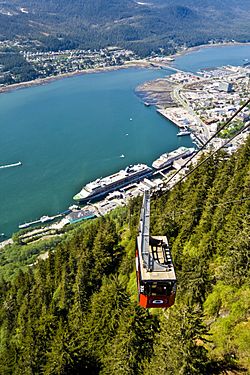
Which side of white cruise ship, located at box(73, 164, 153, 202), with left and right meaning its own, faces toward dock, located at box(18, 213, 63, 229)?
front

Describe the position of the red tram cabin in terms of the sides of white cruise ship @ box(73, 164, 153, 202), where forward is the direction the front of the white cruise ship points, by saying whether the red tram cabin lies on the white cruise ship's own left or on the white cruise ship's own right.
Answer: on the white cruise ship's own left

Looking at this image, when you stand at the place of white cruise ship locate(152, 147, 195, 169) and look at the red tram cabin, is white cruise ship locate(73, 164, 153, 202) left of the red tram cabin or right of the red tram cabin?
right

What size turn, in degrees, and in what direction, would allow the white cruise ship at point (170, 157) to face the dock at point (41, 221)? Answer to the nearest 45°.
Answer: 0° — it already faces it

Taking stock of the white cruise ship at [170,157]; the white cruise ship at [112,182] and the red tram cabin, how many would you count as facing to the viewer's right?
0

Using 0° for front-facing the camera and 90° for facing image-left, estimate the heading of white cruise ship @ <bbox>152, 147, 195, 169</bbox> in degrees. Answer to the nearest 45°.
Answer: approximately 45°

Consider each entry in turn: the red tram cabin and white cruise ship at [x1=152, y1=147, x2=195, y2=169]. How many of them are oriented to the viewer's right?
0

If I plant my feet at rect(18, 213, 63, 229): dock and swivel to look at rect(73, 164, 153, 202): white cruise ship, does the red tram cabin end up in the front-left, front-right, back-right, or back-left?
back-right

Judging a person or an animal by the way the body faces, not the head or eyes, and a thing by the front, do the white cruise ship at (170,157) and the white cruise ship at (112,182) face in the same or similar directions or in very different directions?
same or similar directions

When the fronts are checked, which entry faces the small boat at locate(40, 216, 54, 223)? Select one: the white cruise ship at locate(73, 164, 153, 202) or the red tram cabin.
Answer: the white cruise ship

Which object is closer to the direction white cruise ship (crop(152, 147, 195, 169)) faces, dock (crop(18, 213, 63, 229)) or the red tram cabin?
the dock

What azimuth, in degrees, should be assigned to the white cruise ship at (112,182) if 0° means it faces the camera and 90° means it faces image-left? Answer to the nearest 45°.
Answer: approximately 45°

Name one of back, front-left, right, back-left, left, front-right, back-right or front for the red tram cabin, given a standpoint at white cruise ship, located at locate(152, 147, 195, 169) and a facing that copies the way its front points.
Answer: front-left
